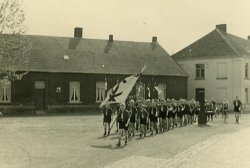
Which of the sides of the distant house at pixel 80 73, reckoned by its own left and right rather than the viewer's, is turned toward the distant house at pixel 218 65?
left

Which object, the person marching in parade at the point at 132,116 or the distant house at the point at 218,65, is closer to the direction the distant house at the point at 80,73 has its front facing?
the person marching in parade

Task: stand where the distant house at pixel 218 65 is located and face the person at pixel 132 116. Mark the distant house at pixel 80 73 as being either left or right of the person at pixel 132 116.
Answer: right

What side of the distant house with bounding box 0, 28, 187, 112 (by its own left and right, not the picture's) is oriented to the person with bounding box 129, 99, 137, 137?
front

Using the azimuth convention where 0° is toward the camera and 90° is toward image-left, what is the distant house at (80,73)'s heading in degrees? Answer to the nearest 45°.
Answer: approximately 0°

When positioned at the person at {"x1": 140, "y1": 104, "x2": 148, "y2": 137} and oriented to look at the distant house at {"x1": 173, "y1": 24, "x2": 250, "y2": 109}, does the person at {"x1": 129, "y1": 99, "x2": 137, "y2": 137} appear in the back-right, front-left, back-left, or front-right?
back-left
